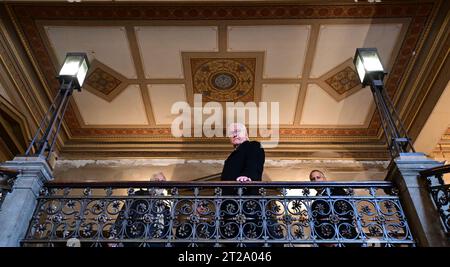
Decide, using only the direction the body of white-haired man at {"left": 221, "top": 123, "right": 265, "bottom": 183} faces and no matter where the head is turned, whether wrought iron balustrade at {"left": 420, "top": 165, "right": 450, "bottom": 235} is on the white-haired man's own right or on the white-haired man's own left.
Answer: on the white-haired man's own left

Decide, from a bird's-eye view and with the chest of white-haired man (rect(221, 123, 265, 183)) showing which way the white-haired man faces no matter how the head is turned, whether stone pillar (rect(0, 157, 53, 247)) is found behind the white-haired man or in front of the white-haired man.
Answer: in front

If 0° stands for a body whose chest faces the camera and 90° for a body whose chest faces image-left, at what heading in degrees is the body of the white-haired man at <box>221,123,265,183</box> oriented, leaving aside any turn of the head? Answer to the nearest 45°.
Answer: approximately 45°

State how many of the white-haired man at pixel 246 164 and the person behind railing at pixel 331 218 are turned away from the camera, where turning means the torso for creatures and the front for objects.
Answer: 0

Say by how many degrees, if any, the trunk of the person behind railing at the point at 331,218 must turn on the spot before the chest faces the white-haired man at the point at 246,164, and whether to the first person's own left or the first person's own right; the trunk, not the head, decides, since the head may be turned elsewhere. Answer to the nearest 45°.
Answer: approximately 45° to the first person's own right

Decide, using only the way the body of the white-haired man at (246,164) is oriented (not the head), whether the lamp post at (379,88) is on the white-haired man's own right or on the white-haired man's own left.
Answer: on the white-haired man's own left

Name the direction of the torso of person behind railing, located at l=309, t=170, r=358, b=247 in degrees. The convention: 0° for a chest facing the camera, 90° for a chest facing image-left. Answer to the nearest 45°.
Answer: approximately 45°

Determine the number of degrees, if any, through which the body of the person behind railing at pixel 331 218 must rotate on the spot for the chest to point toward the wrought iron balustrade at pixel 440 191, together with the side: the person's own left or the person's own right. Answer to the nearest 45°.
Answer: approximately 135° to the person's own left
